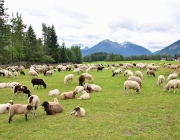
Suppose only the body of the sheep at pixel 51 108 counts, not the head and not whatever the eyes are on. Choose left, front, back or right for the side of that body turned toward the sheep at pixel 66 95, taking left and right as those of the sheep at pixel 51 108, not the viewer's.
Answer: right

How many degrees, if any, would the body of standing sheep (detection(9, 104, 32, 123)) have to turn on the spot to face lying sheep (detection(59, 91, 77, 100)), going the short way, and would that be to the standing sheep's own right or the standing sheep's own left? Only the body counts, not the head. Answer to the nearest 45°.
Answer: approximately 45° to the standing sheep's own left

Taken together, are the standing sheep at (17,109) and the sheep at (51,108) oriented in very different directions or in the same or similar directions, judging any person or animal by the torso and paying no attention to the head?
very different directions

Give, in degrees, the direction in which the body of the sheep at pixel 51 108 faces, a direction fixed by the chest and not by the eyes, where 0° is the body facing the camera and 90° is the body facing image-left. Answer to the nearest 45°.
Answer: approximately 90°

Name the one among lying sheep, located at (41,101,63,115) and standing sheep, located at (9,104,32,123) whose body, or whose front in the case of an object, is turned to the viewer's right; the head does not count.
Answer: standing sheep, located at (9,104,32,123)

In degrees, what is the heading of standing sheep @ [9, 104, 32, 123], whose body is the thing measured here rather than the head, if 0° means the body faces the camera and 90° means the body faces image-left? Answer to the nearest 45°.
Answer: approximately 270°
